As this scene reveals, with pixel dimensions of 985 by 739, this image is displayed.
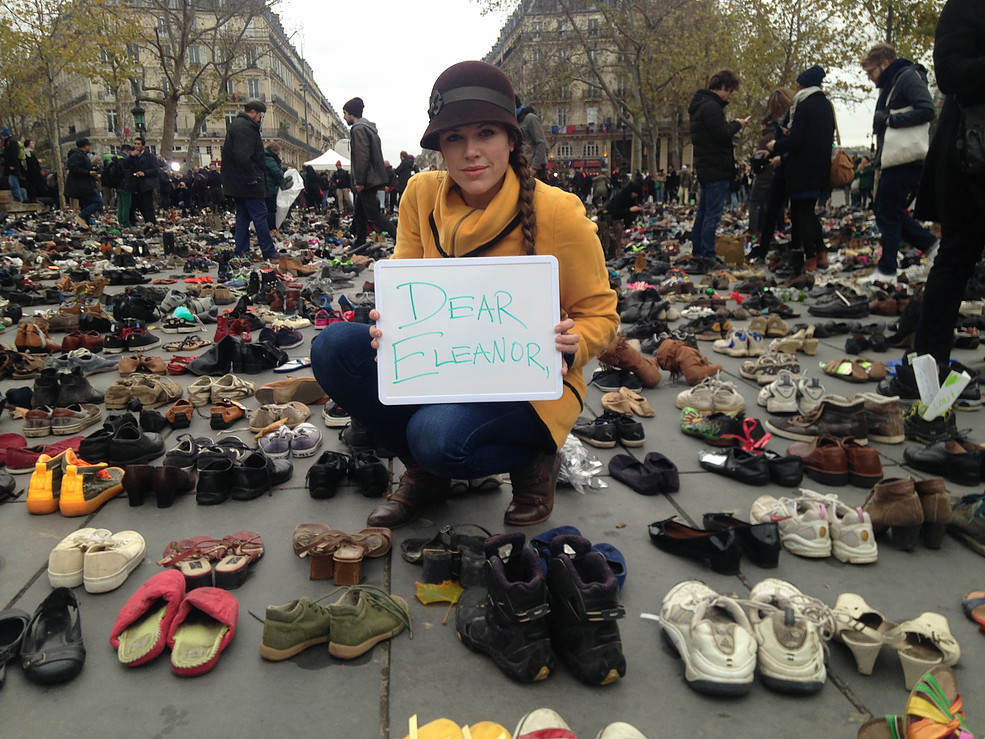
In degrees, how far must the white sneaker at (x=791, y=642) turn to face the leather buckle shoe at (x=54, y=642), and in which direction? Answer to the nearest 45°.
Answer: approximately 90° to its left

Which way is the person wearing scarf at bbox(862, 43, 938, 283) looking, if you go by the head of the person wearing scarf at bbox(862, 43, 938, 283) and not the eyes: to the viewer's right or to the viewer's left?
to the viewer's left

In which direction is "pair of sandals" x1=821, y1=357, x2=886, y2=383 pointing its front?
to the viewer's left

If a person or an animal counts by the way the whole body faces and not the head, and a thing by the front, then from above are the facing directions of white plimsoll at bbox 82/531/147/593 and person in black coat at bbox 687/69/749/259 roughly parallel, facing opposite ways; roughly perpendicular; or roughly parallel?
roughly perpendicular
